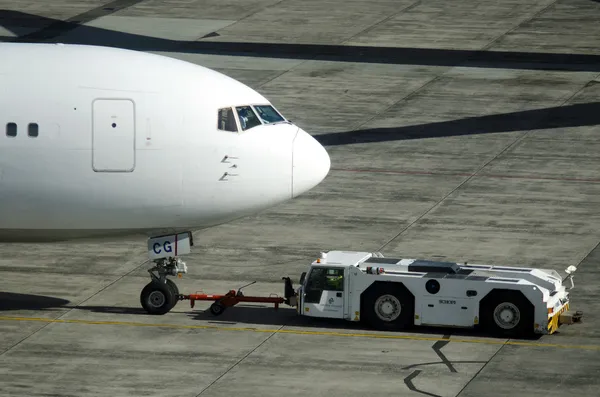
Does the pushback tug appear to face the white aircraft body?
yes

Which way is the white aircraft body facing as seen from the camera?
to the viewer's right

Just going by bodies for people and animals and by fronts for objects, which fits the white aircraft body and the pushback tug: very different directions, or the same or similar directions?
very different directions

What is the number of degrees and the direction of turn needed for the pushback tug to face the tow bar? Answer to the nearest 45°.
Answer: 0° — it already faces it

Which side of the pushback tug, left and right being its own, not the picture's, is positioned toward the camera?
left

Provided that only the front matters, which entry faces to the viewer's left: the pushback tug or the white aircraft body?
the pushback tug
